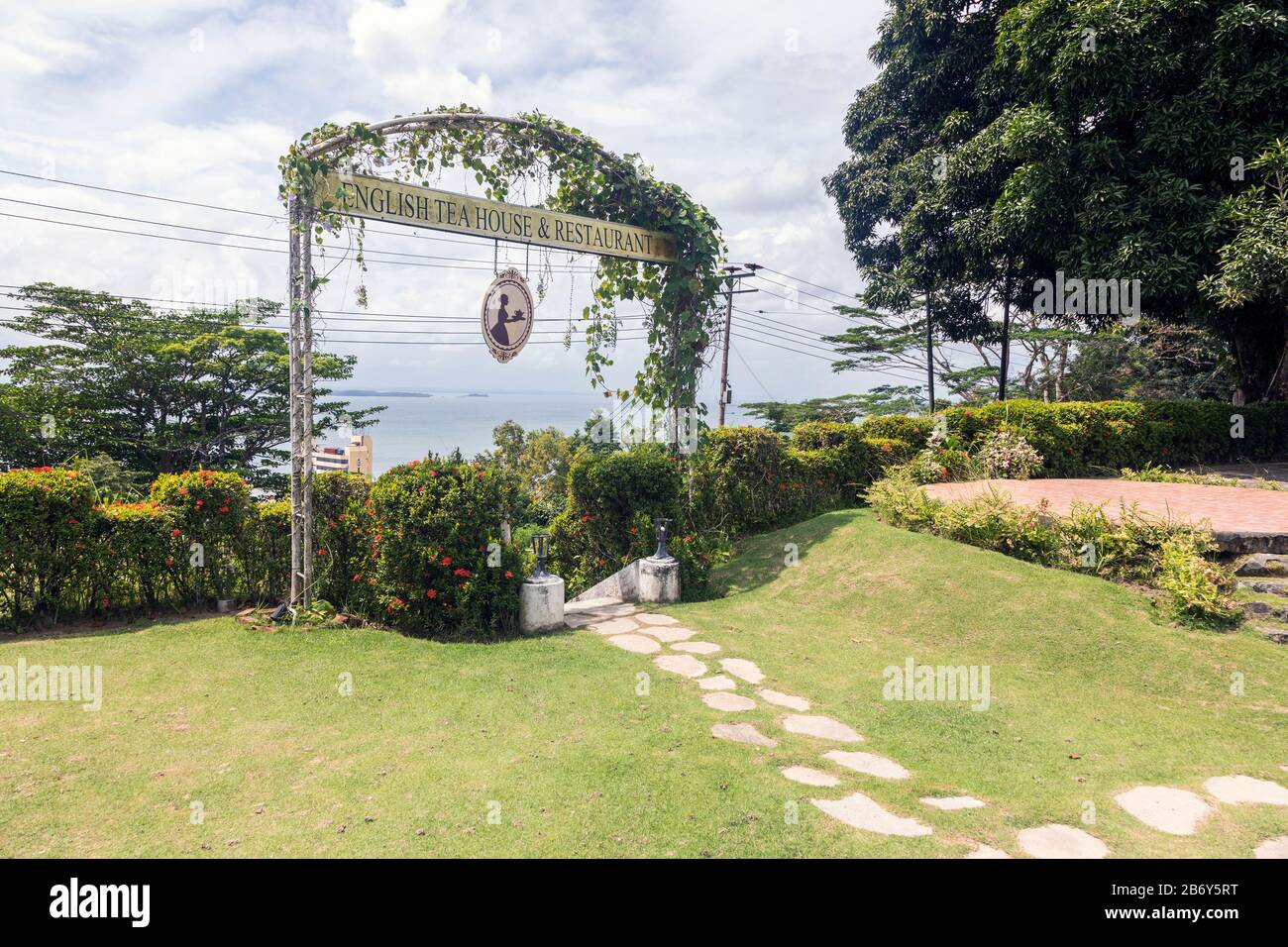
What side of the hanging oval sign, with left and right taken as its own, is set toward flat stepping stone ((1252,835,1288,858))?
front

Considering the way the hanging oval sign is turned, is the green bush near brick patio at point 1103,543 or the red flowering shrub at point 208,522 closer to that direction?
the green bush near brick patio

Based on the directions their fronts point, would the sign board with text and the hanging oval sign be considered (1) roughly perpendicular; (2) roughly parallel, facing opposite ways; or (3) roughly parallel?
roughly parallel

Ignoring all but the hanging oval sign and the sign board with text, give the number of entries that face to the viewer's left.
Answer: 0

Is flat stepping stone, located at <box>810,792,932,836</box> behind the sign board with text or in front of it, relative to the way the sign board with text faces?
in front

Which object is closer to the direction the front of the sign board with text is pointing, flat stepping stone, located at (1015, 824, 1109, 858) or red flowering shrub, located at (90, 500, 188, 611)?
the flat stepping stone

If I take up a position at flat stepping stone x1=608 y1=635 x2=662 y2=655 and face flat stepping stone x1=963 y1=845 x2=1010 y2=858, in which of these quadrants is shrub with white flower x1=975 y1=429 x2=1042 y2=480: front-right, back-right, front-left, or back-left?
back-left

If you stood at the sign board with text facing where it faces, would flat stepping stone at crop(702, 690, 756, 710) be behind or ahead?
ahead

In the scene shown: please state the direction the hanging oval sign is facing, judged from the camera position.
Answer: facing the viewer and to the right of the viewer

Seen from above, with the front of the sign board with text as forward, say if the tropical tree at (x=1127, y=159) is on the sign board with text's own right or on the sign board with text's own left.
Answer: on the sign board with text's own left

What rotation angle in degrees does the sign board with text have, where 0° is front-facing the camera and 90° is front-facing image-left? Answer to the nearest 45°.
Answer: approximately 315°
